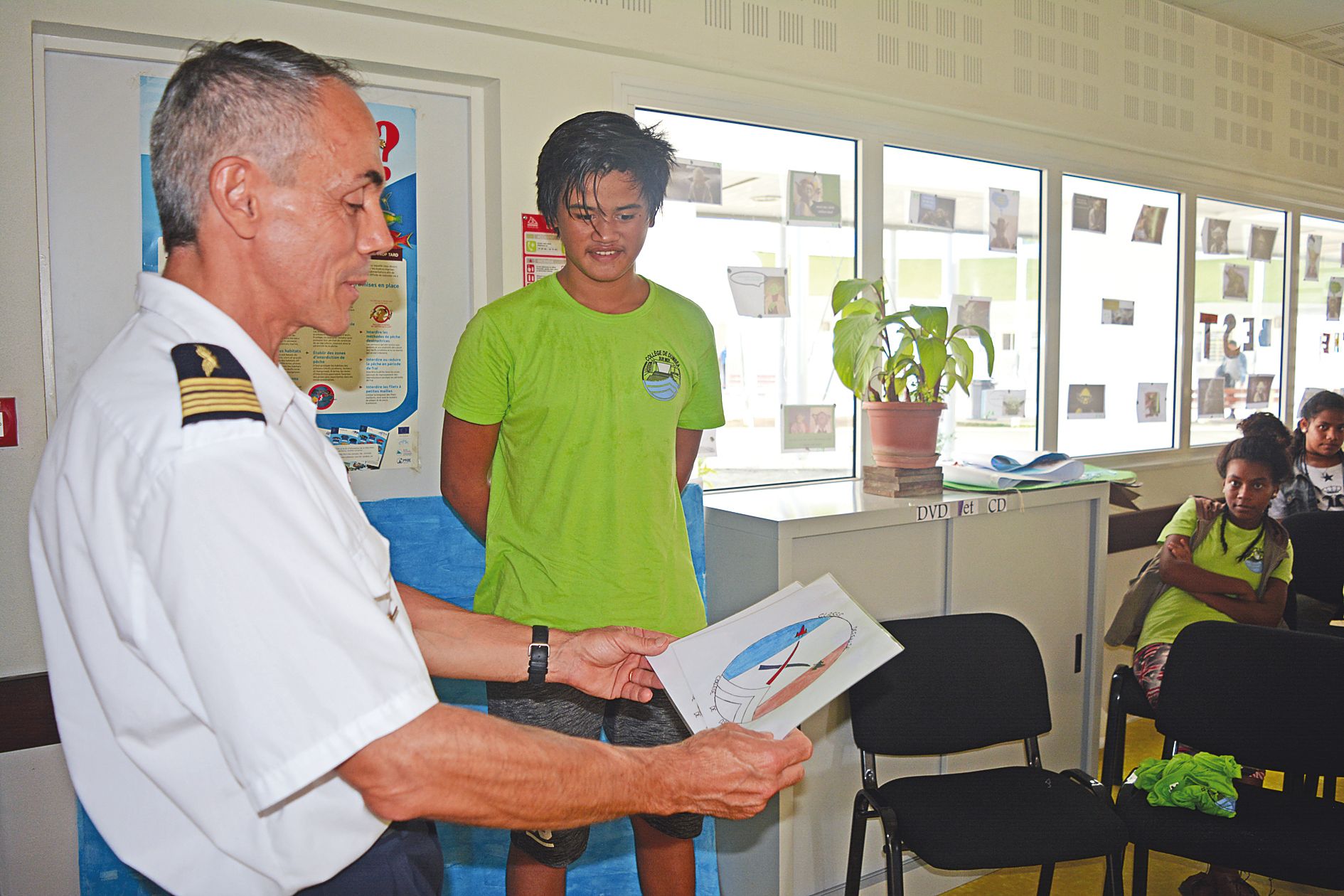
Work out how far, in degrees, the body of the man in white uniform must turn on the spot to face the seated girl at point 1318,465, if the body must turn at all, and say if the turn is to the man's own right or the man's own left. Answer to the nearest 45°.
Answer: approximately 45° to the man's own left

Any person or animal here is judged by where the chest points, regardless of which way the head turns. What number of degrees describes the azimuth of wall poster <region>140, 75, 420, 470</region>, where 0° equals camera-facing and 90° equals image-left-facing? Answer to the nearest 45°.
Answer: approximately 0°

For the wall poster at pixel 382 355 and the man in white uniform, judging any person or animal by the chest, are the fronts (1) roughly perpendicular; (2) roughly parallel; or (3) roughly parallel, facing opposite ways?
roughly perpendicular

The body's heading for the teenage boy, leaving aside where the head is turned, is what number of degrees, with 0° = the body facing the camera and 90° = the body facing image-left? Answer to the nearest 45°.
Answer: approximately 0°

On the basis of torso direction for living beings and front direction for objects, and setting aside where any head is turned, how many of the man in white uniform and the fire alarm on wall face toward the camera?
1

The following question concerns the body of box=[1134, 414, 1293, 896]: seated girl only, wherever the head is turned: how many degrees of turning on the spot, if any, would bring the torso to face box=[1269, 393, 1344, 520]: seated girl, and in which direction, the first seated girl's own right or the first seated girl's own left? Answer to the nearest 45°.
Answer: approximately 135° to the first seated girl's own left

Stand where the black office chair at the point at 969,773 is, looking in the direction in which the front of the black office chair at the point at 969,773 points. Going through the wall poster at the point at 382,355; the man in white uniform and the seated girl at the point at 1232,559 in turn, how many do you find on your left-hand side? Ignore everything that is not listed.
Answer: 1

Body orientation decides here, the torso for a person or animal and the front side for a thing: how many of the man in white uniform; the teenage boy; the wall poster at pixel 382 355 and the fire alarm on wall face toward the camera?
3

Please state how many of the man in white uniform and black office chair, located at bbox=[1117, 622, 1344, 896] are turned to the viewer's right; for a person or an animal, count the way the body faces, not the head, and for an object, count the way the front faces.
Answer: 1

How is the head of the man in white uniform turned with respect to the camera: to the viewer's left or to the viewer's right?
to the viewer's right

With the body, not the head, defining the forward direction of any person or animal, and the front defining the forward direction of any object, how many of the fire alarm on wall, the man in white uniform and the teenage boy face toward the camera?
2

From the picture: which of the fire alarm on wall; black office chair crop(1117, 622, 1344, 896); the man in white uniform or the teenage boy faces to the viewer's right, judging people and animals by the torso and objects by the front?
the man in white uniform

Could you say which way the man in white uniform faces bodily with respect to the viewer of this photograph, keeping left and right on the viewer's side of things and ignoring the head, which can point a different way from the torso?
facing to the right of the viewer

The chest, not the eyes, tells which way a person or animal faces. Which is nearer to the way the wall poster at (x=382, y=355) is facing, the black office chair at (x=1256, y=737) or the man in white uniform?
the man in white uniform

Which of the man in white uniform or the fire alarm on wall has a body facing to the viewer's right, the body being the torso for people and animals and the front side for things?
the man in white uniform
